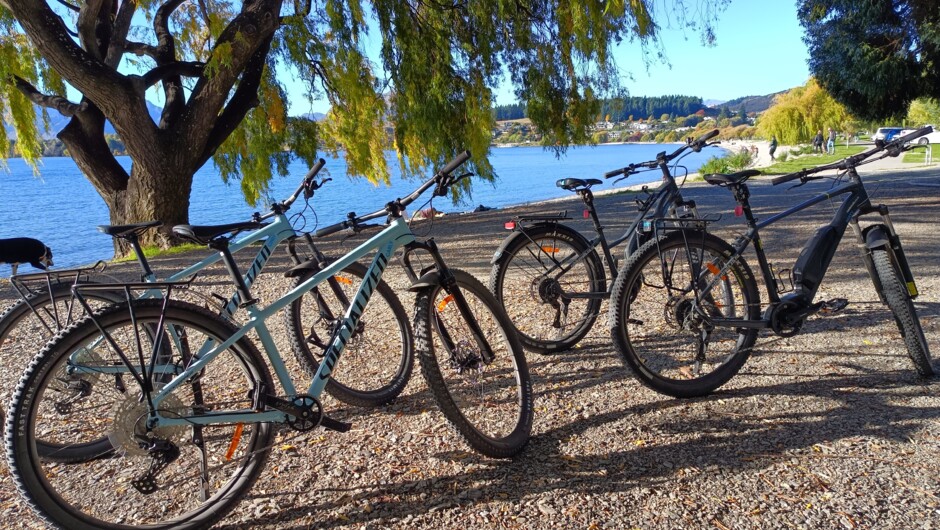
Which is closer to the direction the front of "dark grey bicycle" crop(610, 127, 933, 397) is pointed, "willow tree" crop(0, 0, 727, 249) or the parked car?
the parked car

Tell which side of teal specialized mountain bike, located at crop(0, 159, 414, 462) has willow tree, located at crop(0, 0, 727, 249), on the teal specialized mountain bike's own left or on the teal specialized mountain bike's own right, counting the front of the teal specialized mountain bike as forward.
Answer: on the teal specialized mountain bike's own left

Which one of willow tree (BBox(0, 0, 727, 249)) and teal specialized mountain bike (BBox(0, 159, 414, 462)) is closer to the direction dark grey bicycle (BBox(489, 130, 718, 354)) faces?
the willow tree

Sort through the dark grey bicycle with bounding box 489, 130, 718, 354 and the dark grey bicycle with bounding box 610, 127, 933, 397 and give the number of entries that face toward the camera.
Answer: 0

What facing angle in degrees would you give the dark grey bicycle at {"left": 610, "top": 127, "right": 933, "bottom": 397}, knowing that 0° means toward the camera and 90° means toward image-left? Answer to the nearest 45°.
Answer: approximately 225°

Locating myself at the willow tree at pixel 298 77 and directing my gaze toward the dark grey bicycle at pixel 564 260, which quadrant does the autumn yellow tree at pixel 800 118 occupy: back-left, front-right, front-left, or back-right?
back-left

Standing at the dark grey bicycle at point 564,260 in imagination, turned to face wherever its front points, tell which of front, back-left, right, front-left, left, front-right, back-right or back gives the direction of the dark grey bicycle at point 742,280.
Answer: right

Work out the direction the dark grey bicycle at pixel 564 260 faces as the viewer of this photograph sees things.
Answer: facing away from the viewer and to the right of the viewer

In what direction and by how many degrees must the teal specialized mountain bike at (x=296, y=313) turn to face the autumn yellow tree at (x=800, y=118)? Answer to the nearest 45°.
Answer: approximately 45° to its left

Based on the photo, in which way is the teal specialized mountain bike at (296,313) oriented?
to the viewer's right

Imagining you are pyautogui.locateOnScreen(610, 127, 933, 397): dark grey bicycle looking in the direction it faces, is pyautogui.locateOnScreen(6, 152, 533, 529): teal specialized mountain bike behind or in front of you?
behind

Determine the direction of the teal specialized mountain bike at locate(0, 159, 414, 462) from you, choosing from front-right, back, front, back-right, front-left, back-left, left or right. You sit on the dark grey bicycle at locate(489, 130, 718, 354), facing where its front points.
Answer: back

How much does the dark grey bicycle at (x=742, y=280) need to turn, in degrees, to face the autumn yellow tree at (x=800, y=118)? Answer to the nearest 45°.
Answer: approximately 45° to its left
